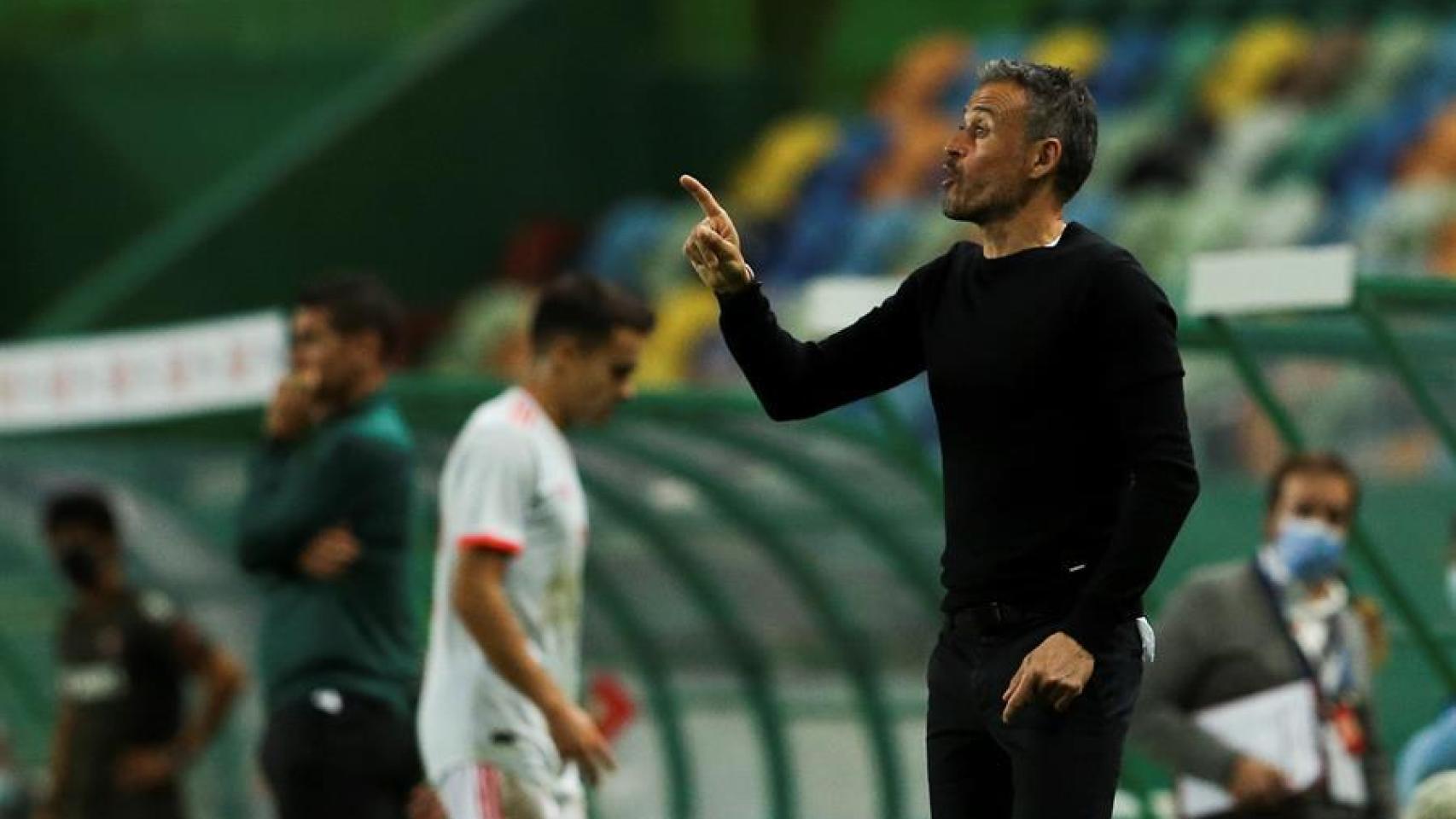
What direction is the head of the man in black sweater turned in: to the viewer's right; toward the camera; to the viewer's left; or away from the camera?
to the viewer's left

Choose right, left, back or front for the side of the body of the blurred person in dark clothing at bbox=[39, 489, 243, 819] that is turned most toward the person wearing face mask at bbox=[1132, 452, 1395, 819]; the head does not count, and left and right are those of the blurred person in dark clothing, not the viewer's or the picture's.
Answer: left

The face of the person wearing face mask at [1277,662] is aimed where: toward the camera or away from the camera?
toward the camera

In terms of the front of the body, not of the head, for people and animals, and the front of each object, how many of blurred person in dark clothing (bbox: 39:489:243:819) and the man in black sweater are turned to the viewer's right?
0

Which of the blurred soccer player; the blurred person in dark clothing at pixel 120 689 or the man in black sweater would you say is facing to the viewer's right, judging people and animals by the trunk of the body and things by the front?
the blurred soccer player

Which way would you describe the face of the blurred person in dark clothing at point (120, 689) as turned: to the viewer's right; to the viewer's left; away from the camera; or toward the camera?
toward the camera

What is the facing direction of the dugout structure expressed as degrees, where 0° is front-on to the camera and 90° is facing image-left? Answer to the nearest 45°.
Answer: approximately 45°

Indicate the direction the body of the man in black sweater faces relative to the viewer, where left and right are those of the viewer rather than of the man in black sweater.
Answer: facing the viewer and to the left of the viewer

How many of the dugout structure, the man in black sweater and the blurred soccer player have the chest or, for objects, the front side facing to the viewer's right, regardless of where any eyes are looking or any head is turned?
1

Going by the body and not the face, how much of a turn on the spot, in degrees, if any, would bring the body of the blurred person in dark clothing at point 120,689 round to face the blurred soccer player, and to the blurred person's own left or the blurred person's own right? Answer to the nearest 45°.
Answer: approximately 45° to the blurred person's own left

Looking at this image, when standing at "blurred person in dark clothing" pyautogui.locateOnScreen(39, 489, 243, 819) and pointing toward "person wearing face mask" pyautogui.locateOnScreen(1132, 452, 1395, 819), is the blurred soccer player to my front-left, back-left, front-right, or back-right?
front-right
